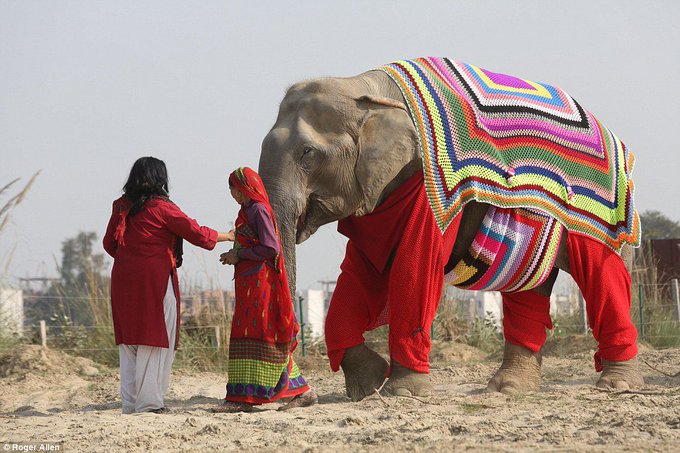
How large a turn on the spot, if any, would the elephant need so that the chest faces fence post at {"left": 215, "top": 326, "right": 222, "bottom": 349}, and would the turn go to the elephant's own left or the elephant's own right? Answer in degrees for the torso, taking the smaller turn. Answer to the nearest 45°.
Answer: approximately 45° to the elephant's own right

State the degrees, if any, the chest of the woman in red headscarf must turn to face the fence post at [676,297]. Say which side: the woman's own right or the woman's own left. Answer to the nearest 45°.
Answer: approximately 135° to the woman's own right

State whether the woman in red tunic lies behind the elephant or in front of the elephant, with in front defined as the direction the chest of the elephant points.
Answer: in front

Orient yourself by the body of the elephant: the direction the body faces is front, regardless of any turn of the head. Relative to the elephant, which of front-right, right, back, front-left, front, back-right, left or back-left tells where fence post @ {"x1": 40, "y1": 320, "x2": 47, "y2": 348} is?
front-right

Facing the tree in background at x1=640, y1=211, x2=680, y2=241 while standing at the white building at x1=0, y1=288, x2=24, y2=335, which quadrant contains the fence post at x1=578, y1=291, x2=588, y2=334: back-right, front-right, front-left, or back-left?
front-right

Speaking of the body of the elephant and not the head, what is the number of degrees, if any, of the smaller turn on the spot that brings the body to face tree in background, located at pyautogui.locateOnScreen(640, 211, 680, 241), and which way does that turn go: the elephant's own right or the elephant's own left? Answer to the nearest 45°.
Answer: approximately 90° to the elephant's own right

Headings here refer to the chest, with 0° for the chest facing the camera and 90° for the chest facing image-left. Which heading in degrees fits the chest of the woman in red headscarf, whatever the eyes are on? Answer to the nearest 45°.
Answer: approximately 90°

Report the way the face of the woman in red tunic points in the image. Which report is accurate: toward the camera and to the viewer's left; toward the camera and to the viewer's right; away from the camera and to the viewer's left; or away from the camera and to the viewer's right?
away from the camera and to the viewer's right

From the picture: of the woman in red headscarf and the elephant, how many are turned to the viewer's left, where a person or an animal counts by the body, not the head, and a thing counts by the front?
2

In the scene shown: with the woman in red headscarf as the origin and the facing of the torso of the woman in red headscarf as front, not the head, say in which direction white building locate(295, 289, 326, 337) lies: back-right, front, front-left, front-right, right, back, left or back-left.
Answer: right

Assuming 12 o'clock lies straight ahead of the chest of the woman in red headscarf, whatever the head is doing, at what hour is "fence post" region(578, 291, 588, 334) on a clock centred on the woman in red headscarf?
The fence post is roughly at 4 o'clock from the woman in red headscarf.

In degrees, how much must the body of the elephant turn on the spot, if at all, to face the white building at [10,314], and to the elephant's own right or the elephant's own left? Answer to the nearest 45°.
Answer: approximately 45° to the elephant's own right

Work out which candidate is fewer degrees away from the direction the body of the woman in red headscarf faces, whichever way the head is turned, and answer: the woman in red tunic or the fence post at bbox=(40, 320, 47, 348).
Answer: the woman in red tunic

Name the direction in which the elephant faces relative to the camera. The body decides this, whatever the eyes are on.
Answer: to the viewer's left

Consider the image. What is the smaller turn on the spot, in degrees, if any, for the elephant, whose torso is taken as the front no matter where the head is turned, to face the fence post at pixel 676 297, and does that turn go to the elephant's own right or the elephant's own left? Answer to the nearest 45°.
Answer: approximately 135° to the elephant's own right

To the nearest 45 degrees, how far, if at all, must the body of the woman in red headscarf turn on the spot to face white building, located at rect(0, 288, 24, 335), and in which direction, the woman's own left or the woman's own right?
approximately 45° to the woman's own right
